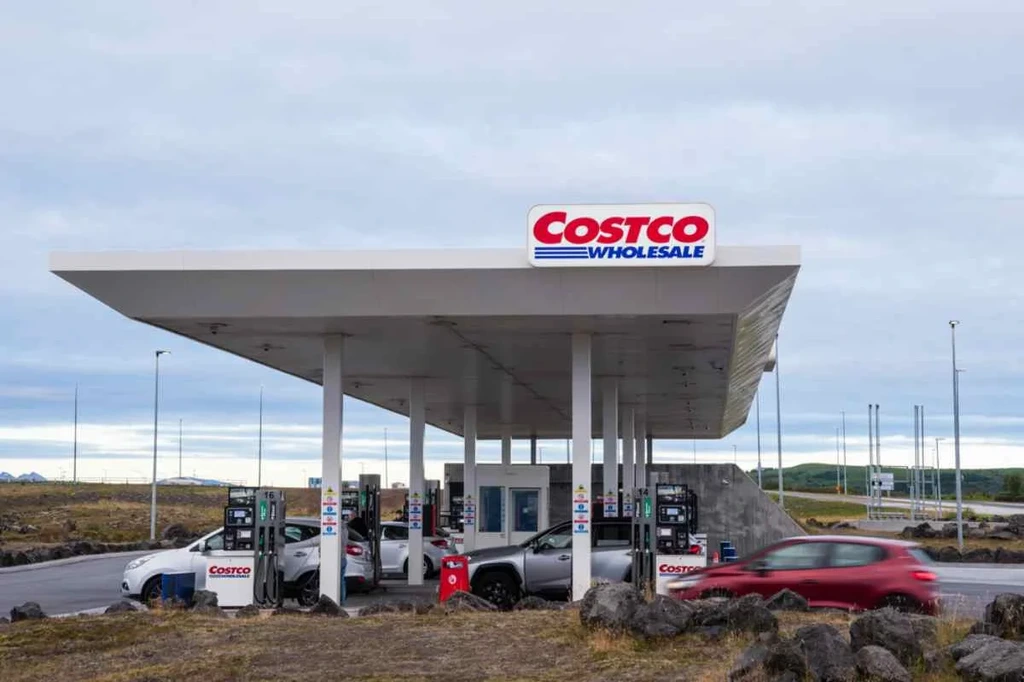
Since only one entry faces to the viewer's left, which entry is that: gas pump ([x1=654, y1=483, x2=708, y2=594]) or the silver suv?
the silver suv

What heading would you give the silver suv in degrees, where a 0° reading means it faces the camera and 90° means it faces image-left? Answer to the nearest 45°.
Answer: approximately 90°

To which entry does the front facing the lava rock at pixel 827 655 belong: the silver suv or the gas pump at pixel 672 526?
the gas pump

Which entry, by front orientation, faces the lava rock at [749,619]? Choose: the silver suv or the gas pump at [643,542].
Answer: the gas pump

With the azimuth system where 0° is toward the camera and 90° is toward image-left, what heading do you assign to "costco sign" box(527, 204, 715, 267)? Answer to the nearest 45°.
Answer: approximately 0°

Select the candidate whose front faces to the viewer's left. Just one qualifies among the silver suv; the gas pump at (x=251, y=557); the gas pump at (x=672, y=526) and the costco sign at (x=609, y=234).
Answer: the silver suv

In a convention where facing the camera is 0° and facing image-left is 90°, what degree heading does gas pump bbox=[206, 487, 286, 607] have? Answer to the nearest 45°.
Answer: approximately 0°

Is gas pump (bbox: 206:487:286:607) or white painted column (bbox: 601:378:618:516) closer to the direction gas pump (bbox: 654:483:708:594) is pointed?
the gas pump

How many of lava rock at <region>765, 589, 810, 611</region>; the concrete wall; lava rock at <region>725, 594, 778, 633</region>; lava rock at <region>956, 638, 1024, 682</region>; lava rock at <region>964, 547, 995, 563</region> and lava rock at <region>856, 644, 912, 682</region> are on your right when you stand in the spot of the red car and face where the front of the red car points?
2

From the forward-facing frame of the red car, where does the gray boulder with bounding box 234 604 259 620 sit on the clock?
The gray boulder is roughly at 12 o'clock from the red car.

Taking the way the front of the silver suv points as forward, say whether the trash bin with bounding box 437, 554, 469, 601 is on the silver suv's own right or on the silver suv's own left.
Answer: on the silver suv's own left

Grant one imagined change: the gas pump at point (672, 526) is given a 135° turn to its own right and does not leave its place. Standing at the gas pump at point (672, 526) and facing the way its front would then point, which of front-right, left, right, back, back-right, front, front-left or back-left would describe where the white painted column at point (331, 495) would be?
front-left

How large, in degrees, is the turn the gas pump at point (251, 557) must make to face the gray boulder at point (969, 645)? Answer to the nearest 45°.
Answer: approximately 45° to its left
